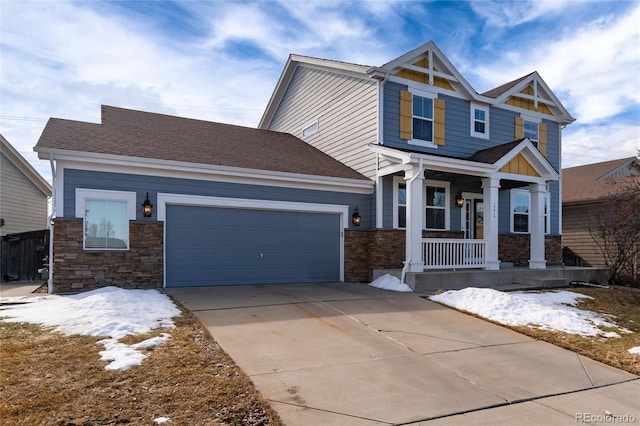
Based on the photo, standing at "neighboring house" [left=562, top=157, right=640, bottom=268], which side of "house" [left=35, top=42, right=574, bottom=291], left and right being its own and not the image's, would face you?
left

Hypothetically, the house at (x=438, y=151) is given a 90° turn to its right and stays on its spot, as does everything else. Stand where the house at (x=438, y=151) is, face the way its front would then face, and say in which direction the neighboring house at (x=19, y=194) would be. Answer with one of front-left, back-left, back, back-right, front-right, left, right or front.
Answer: front-right

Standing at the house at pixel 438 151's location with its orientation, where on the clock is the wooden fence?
The wooden fence is roughly at 4 o'clock from the house.

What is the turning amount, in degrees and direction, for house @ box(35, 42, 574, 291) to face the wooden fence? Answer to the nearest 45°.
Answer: approximately 135° to its right

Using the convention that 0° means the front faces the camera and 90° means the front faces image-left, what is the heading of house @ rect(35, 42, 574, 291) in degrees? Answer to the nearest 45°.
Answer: approximately 315°

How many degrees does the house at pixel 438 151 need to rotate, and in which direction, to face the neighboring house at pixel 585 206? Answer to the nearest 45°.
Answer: approximately 90° to its left
